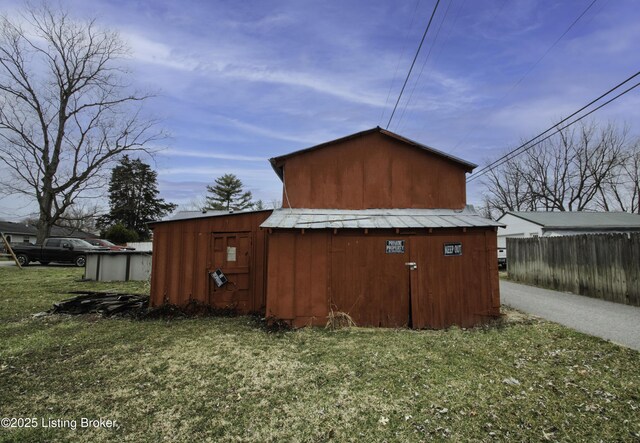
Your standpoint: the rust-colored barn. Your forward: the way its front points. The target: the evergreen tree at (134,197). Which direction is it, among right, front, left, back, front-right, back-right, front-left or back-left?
back-right

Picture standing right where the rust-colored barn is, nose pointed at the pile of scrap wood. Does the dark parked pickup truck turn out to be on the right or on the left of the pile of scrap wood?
right

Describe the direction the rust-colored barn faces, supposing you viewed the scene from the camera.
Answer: facing the viewer

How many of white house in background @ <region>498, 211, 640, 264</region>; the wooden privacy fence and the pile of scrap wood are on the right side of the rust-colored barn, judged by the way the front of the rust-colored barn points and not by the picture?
1

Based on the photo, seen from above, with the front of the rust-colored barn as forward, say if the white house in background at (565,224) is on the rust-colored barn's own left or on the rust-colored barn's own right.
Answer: on the rust-colored barn's own left

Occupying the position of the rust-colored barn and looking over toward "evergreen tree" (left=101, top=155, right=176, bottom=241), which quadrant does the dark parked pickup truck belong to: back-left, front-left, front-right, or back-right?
front-left

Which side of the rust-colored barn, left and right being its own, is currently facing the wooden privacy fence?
left

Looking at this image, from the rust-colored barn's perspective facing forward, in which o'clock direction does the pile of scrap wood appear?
The pile of scrap wood is roughly at 3 o'clock from the rust-colored barn.

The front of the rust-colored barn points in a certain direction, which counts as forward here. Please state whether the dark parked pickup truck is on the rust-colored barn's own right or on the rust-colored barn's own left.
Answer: on the rust-colored barn's own right
